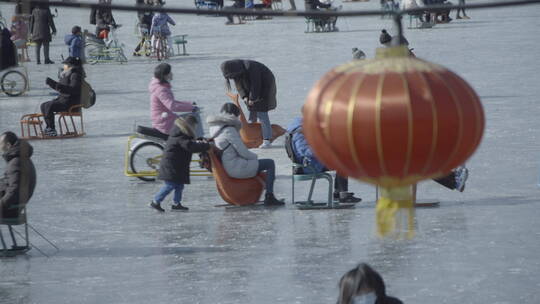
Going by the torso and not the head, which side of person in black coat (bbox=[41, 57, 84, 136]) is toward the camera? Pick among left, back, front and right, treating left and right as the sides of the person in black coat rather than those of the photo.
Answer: left

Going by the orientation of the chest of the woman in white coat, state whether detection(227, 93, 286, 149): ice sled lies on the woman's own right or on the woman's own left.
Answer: on the woman's own left

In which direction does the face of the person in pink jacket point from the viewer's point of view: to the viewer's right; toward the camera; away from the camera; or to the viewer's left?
to the viewer's right

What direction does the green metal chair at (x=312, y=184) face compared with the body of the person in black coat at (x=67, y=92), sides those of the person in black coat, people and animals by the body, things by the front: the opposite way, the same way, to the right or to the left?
the opposite way

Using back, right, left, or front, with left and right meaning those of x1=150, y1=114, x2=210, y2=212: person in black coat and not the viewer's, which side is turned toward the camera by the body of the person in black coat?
right

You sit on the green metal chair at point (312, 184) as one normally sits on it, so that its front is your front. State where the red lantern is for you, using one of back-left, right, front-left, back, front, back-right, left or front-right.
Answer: right

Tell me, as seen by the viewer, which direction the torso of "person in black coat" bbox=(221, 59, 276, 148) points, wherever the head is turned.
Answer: to the viewer's left

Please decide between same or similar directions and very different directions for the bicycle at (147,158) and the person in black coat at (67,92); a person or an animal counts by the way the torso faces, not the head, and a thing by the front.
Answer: very different directions

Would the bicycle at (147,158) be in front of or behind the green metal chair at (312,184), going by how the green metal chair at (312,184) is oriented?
behind

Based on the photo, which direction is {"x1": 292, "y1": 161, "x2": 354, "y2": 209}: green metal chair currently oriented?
to the viewer's right

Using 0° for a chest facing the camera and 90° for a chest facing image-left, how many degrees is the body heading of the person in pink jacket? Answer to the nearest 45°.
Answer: approximately 270°
